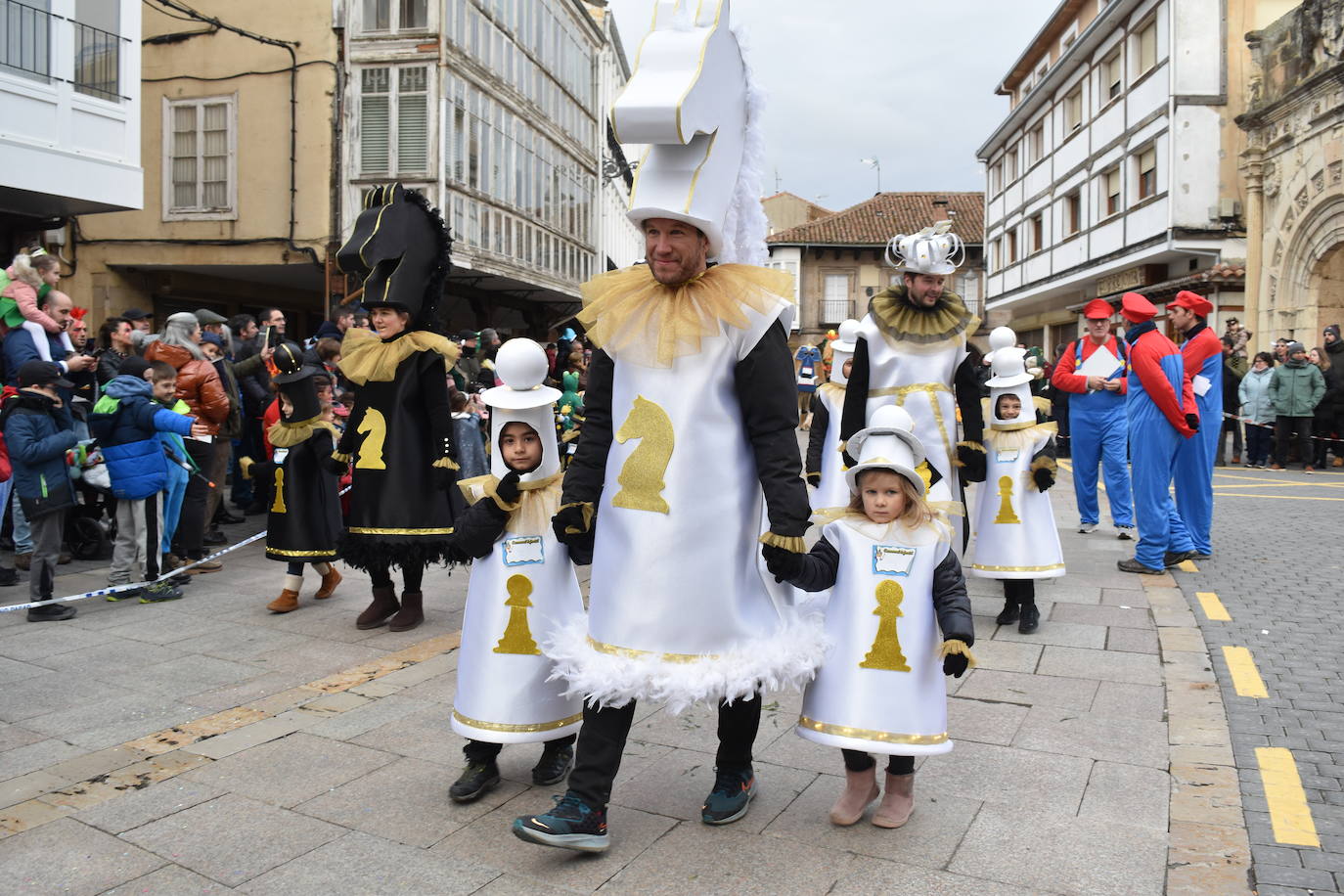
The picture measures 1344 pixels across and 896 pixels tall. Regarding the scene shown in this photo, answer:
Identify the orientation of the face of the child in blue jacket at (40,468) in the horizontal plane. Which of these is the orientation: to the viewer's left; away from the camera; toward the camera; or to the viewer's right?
to the viewer's right

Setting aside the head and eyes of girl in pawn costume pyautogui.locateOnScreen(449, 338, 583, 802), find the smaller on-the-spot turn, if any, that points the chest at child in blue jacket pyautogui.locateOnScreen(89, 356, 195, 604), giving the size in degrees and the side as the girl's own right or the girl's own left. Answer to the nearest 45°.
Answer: approximately 135° to the girl's own right

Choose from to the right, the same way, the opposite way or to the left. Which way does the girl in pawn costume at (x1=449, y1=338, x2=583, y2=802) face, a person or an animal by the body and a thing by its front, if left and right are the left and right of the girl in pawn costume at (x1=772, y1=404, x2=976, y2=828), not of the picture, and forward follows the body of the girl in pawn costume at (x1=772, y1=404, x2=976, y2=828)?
the same way

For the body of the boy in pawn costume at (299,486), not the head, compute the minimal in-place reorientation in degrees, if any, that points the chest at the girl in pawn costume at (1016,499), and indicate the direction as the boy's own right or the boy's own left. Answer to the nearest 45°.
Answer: approximately 90° to the boy's own left

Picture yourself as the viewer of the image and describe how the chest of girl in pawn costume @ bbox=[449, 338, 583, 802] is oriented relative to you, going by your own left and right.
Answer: facing the viewer

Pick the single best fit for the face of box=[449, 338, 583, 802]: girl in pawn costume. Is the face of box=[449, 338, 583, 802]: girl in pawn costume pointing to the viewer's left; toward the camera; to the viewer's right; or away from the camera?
toward the camera

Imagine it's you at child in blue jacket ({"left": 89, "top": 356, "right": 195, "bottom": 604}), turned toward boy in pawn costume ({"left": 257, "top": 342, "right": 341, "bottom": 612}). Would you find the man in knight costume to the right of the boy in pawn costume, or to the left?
right

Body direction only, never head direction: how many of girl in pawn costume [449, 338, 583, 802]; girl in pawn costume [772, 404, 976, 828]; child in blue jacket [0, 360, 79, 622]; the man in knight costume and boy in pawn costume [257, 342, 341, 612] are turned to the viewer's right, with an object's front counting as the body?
1

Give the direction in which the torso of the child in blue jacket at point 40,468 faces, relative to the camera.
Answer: to the viewer's right

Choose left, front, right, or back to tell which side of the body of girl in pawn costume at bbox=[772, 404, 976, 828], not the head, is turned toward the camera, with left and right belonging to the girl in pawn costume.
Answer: front

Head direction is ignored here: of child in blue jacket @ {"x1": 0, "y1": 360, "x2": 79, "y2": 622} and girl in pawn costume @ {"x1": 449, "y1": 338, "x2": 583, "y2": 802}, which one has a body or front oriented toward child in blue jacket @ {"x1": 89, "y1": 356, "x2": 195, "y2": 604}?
child in blue jacket @ {"x1": 0, "y1": 360, "x2": 79, "y2": 622}

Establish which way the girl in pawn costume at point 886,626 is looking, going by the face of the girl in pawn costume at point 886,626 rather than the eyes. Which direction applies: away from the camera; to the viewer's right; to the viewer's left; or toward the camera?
toward the camera

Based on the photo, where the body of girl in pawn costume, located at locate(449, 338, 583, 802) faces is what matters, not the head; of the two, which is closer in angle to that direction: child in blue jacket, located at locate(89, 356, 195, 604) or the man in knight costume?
the man in knight costume

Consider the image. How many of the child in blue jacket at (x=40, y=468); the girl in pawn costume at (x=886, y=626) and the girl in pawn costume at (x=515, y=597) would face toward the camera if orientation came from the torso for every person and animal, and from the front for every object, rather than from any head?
2
